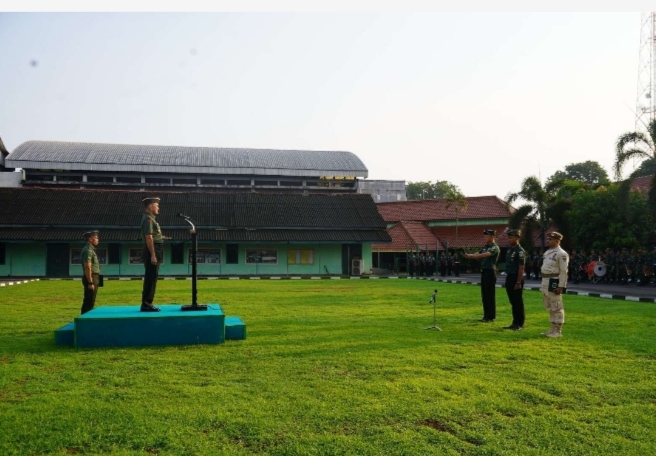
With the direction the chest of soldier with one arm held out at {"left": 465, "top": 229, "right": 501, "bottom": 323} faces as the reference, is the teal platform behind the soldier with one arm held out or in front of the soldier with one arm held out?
in front

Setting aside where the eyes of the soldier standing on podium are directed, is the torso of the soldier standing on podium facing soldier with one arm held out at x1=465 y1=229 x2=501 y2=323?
yes

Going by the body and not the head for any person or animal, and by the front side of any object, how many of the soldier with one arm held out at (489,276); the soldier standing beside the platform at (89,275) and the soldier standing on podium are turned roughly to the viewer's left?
1

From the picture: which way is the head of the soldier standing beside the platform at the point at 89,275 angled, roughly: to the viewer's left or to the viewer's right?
to the viewer's right

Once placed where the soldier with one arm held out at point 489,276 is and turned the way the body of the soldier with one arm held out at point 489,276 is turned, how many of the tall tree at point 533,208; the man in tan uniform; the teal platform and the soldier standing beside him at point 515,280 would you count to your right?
1

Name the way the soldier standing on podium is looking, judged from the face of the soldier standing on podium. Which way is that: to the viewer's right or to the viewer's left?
to the viewer's right

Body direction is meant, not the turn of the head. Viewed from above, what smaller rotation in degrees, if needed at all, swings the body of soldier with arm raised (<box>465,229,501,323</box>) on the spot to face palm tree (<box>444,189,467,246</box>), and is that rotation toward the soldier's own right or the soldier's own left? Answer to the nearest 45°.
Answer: approximately 90° to the soldier's own right

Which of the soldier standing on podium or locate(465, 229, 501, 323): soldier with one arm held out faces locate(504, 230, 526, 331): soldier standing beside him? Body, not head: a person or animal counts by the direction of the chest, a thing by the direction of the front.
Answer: the soldier standing on podium

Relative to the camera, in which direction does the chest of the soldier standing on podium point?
to the viewer's right

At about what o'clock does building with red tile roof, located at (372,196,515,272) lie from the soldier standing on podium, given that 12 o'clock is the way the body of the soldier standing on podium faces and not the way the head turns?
The building with red tile roof is roughly at 10 o'clock from the soldier standing on podium.

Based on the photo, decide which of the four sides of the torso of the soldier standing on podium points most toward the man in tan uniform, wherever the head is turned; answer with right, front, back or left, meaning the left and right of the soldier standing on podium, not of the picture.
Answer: front

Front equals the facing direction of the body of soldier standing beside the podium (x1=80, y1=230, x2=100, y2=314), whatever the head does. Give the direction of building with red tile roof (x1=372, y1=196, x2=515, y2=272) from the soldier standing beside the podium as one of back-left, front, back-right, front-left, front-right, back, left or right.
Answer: front-left

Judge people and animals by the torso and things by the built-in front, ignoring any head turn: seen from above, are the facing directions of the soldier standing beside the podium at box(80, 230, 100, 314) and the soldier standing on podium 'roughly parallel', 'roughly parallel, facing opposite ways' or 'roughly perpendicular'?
roughly parallel

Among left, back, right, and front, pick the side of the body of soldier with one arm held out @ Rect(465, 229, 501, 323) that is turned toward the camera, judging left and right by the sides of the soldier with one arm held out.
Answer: left

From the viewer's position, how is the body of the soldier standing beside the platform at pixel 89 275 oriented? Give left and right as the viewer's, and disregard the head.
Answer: facing to the right of the viewer

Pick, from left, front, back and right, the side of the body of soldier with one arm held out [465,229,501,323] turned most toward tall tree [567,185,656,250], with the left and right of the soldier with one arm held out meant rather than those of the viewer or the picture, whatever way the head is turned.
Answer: right
